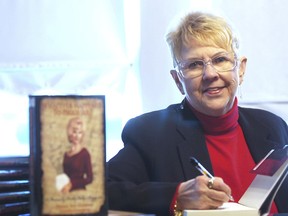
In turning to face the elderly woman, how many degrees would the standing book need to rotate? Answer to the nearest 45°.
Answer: approximately 135° to its left

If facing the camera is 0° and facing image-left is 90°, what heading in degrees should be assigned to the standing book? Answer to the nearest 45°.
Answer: approximately 0°
